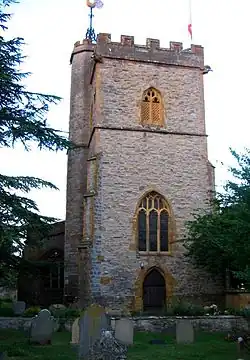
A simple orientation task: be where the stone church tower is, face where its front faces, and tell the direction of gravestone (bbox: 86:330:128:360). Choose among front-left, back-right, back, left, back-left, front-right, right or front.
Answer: front

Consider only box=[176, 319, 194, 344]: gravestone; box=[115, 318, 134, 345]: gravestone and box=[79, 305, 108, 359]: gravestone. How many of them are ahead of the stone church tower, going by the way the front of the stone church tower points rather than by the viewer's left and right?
3

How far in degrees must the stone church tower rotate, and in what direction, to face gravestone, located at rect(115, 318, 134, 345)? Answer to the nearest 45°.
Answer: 0° — it already faces it

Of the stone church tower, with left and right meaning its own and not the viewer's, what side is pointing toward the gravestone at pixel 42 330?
front

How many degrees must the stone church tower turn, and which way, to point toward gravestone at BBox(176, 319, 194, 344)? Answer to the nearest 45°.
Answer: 0° — it already faces it

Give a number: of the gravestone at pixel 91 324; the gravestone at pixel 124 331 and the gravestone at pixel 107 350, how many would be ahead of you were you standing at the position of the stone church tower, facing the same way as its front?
3

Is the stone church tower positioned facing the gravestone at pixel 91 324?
yes

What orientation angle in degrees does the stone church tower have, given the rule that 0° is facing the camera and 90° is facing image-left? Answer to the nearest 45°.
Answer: approximately 0°

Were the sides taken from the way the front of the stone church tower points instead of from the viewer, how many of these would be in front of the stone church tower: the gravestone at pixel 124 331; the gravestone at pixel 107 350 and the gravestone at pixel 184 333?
3
